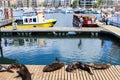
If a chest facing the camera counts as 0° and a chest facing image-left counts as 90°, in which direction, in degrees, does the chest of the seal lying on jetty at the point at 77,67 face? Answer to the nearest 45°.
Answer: approximately 90°
